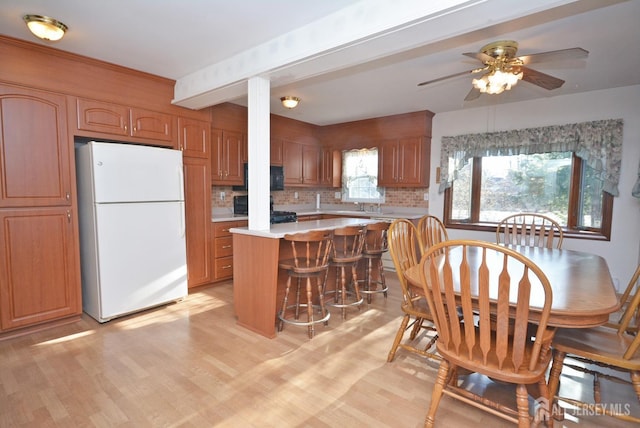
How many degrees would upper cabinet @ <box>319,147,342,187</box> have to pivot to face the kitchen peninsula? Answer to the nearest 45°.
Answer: approximately 45° to its left

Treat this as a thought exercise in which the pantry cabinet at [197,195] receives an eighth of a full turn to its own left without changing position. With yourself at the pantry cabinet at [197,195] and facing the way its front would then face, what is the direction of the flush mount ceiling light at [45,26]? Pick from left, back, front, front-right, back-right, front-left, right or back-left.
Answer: back-right

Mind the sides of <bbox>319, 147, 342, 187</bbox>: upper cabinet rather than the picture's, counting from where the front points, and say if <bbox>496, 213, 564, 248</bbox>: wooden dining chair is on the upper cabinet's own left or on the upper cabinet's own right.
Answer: on the upper cabinet's own left

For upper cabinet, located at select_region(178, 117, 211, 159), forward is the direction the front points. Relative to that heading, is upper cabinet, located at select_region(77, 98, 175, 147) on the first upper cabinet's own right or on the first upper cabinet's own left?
on the first upper cabinet's own right

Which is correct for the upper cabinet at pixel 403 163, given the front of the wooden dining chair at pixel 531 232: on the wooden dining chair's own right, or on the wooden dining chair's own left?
on the wooden dining chair's own right

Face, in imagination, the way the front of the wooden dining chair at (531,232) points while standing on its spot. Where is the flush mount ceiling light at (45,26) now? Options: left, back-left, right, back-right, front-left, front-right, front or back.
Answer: front-right

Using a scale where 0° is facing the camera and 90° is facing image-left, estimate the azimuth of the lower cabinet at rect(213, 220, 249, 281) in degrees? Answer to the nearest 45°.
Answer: approximately 315°
